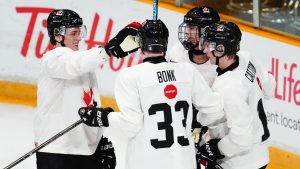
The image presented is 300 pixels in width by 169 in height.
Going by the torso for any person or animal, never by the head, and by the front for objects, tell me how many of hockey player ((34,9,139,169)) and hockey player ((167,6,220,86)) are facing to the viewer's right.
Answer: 1

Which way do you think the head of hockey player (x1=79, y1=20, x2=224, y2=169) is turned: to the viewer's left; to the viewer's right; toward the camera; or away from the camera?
away from the camera

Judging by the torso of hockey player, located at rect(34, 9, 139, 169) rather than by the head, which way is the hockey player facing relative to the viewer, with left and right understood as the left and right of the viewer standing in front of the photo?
facing to the right of the viewer
